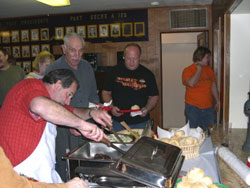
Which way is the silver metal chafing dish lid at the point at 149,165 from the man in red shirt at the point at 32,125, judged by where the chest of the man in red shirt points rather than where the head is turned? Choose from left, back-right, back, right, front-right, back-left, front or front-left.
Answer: front-right

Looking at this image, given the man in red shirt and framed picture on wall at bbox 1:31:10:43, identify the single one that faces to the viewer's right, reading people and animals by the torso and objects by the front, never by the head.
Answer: the man in red shirt

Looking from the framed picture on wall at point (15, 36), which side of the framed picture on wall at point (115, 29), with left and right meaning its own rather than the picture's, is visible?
right

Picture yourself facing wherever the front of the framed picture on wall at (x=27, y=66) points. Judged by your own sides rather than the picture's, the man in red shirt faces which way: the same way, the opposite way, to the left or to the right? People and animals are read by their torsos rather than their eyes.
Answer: to the left

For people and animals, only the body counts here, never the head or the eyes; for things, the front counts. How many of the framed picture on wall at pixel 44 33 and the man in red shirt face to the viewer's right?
1

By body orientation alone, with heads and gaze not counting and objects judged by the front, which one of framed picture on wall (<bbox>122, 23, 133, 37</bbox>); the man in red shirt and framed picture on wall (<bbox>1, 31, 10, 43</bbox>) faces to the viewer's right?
the man in red shirt

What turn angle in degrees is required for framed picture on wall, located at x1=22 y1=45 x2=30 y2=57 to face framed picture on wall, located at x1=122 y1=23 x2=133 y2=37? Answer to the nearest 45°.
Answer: approximately 45° to its left

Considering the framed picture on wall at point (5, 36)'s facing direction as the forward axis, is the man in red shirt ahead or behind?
ahead

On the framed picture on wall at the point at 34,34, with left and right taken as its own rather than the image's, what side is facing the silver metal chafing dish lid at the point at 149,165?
front

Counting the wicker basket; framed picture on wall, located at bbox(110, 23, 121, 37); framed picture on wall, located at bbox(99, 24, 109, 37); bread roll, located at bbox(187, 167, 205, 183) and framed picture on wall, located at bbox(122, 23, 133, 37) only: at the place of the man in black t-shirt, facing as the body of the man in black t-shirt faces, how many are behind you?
3
